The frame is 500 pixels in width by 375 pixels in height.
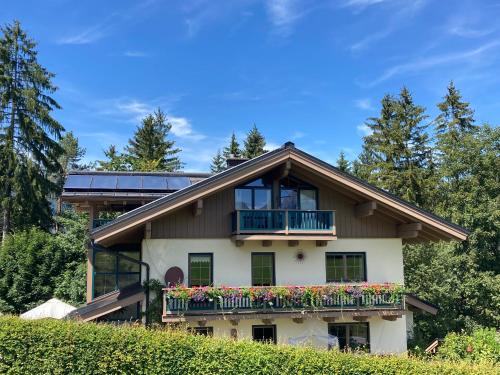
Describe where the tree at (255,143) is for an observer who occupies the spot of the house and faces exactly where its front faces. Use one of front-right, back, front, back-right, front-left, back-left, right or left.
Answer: back

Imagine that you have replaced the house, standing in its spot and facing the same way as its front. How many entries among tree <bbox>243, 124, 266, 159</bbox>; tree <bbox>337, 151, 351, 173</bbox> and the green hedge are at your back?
2

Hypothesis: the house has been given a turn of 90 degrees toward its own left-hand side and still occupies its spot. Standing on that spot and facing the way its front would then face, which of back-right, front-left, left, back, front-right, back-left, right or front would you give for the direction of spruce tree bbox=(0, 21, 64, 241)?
back-left

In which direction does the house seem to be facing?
toward the camera

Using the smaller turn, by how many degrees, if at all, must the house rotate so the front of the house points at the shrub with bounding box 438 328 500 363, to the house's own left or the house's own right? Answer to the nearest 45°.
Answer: approximately 90° to the house's own left

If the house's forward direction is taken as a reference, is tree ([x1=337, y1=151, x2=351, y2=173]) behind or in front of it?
behind

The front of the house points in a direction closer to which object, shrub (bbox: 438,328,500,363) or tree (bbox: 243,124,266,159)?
the shrub

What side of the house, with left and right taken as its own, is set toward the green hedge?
front
